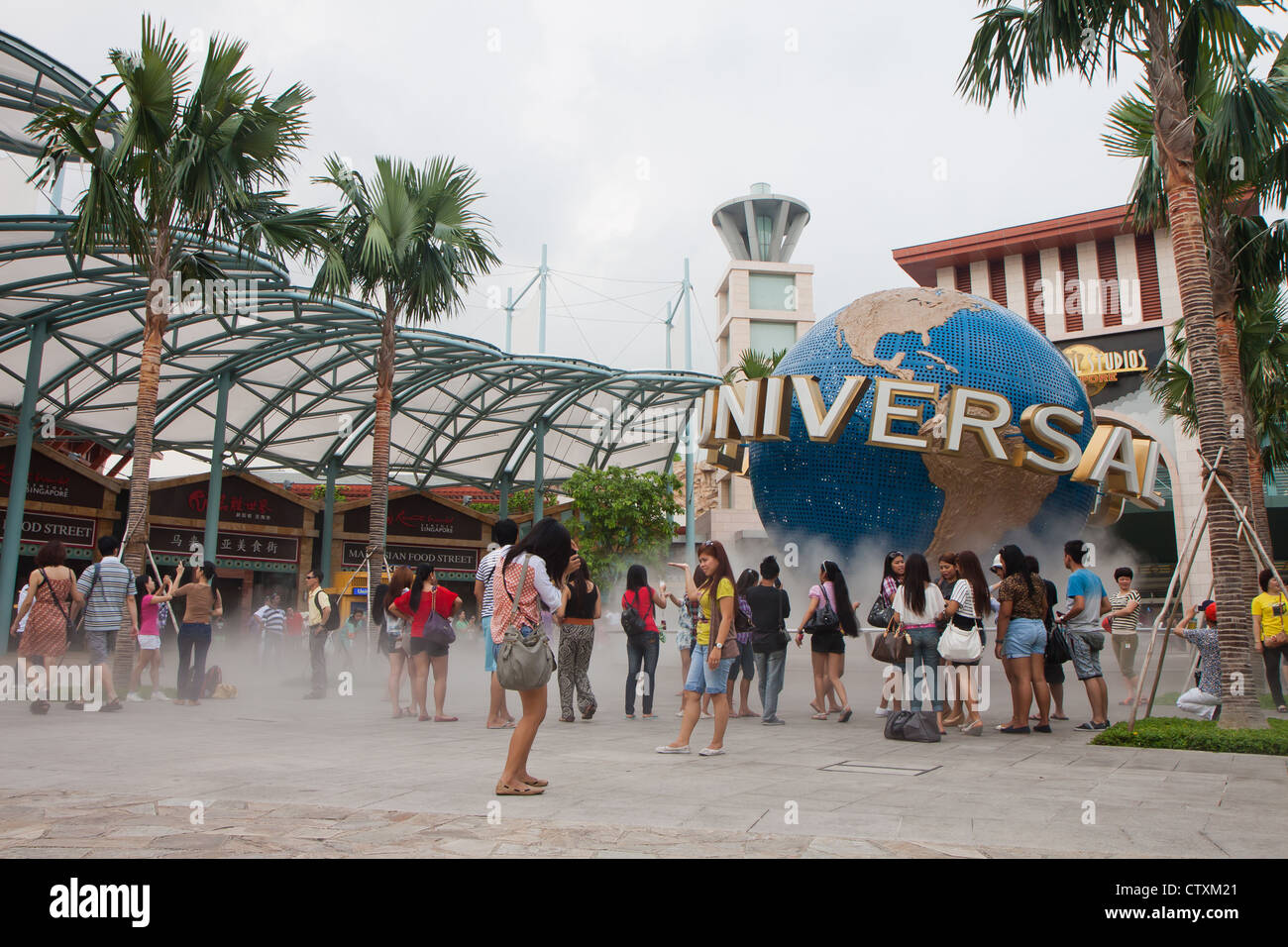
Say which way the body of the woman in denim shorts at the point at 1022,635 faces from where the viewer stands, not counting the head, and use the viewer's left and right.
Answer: facing away from the viewer and to the left of the viewer

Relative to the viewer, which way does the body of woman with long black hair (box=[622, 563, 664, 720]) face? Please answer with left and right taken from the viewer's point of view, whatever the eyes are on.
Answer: facing away from the viewer

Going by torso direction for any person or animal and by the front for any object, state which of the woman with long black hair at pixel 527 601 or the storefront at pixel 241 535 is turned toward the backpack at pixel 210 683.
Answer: the storefront

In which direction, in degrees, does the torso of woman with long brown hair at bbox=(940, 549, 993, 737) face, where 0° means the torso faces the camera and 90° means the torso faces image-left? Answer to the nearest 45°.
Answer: approximately 135°

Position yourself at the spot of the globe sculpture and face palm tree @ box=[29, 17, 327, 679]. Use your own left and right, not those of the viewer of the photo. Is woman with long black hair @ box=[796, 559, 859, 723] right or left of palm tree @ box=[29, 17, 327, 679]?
left

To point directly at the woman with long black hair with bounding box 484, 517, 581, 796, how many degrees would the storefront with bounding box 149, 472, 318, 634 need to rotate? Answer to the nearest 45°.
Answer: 0° — it already faces them

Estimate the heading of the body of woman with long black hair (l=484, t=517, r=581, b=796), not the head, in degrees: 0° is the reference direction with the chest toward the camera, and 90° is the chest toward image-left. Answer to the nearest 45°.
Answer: approximately 270°

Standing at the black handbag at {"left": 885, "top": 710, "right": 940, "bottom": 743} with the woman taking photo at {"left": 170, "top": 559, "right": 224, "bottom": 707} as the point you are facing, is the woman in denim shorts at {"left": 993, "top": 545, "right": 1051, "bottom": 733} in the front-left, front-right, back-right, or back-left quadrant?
back-right
